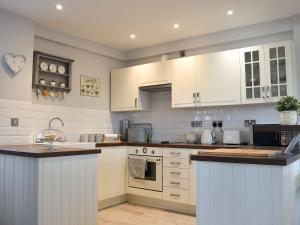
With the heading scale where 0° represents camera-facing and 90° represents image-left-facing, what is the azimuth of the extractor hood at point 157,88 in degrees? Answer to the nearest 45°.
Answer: approximately 45°

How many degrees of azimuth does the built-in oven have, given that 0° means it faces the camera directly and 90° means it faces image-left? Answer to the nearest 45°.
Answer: approximately 45°

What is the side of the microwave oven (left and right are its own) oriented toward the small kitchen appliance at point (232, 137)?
right

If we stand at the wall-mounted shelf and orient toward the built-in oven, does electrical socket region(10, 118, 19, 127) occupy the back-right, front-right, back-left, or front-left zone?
back-right

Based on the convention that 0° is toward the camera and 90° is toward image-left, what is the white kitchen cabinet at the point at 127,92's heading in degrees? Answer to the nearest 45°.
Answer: approximately 45°

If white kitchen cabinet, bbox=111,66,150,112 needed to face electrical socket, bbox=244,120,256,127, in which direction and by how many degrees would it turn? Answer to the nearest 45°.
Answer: approximately 90° to its left
